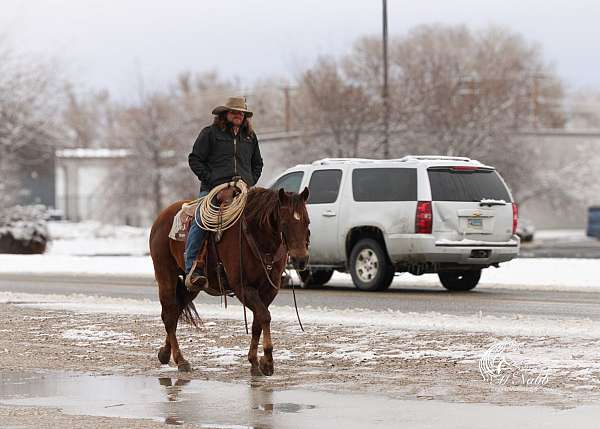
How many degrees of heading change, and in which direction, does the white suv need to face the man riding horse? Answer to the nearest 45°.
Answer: approximately 135° to its left

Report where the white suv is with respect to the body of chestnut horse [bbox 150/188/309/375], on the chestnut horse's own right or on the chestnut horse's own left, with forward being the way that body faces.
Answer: on the chestnut horse's own left

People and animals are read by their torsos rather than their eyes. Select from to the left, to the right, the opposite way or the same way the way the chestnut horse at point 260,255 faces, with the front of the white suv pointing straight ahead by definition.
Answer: the opposite way

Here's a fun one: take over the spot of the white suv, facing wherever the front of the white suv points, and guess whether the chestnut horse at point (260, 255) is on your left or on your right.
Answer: on your left

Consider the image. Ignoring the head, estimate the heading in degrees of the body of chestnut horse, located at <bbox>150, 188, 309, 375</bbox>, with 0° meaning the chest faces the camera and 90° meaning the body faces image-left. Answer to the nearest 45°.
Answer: approximately 315°

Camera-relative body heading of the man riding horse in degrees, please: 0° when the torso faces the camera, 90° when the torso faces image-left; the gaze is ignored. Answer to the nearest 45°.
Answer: approximately 315°

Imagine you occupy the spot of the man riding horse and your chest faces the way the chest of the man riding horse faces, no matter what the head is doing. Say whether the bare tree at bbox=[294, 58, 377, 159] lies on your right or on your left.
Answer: on your left

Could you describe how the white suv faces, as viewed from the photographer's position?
facing away from the viewer and to the left of the viewer

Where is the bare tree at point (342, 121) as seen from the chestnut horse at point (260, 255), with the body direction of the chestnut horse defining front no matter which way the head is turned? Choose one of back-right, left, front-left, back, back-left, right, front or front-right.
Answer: back-left
